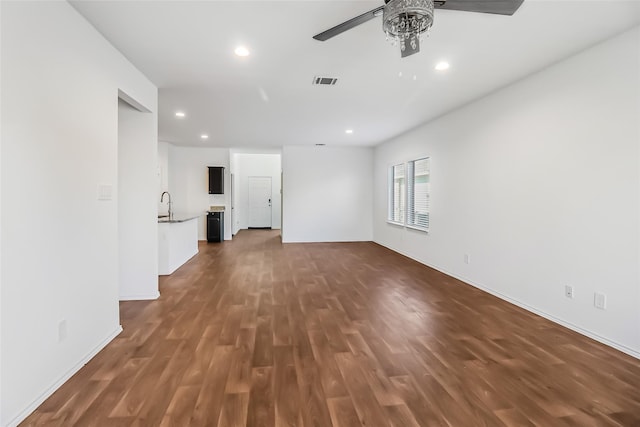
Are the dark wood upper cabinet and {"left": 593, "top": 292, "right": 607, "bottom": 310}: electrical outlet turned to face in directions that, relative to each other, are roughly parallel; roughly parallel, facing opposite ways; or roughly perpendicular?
roughly perpendicular

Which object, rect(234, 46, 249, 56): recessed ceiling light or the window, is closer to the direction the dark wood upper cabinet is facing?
the recessed ceiling light

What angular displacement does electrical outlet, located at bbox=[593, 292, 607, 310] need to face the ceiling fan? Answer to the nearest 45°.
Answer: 0° — it already faces it

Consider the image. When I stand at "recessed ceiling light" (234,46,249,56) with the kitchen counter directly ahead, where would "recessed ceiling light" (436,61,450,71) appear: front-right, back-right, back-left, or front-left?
back-right

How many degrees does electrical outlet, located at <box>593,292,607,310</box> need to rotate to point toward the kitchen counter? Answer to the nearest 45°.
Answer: approximately 45° to its right

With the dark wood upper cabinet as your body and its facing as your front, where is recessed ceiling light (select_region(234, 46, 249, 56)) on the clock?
The recessed ceiling light is roughly at 12 o'clock from the dark wood upper cabinet.

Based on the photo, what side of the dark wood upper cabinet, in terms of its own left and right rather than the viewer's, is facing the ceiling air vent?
front

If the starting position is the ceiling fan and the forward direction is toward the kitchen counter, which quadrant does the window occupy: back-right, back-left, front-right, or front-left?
front-right

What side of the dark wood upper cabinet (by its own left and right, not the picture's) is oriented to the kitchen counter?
front

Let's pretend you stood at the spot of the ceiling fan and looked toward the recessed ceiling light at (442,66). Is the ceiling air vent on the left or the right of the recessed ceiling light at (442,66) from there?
left

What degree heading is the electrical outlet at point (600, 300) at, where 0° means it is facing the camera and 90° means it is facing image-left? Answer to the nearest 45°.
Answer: approximately 45°

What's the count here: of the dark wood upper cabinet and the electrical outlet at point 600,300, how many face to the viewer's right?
0

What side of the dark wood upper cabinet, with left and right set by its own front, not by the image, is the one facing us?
front
